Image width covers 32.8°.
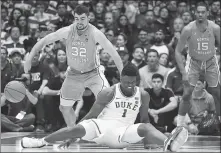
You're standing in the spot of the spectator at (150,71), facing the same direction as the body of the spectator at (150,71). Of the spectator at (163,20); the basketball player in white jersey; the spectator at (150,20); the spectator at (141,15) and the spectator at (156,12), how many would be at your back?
4

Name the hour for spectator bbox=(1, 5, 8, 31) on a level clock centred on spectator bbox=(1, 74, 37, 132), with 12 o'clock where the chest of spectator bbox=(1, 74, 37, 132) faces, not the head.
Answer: spectator bbox=(1, 5, 8, 31) is roughly at 6 o'clock from spectator bbox=(1, 74, 37, 132).

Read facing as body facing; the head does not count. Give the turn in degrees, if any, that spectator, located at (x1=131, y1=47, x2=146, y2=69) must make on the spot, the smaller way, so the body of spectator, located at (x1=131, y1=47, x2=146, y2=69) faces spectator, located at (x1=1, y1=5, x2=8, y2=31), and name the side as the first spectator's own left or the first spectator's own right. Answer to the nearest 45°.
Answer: approximately 135° to the first spectator's own right

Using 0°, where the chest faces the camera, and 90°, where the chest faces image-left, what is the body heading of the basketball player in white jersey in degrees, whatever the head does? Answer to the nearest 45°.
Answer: approximately 0°

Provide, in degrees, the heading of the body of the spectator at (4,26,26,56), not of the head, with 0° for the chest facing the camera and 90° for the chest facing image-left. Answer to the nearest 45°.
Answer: approximately 0°

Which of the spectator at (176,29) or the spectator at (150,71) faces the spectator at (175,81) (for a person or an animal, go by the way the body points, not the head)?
the spectator at (176,29)
